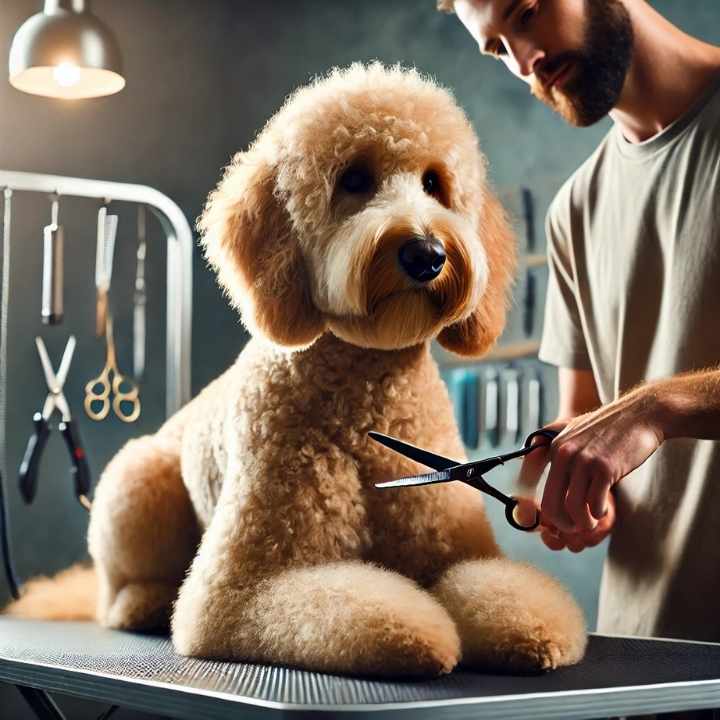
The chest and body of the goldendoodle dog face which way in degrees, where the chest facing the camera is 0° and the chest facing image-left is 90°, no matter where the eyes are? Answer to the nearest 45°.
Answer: approximately 315°

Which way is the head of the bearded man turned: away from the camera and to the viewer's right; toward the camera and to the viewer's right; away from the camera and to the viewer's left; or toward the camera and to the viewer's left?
toward the camera and to the viewer's left

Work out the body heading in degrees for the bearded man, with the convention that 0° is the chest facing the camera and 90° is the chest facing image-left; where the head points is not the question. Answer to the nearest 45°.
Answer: approximately 45°

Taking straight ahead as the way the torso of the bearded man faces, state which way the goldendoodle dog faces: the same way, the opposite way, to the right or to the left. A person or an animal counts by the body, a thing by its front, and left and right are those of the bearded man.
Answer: to the left
